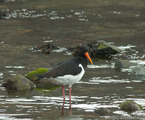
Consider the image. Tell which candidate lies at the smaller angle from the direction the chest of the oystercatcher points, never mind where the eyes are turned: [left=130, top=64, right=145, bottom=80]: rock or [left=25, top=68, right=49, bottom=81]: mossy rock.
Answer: the rock

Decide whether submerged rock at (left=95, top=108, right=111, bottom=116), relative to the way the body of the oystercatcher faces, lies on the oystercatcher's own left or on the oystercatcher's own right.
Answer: on the oystercatcher's own right

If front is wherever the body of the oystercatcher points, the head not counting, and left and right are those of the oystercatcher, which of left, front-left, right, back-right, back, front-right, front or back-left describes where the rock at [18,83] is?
back-left

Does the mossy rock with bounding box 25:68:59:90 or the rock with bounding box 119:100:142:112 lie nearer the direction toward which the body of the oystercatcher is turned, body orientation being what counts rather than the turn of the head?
the rock

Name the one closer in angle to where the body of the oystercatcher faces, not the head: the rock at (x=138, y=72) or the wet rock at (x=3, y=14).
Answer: the rock

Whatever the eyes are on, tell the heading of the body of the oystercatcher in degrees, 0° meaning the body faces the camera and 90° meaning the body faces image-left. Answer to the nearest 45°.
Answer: approximately 270°

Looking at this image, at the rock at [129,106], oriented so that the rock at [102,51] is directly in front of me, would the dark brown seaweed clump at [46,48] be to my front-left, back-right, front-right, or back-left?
front-left

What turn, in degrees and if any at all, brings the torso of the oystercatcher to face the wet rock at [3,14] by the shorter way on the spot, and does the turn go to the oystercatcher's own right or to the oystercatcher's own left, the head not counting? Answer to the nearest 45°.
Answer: approximately 90° to the oystercatcher's own left

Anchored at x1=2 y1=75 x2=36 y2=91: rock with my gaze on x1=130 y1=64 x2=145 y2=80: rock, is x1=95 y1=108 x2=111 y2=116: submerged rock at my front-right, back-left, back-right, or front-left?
front-right

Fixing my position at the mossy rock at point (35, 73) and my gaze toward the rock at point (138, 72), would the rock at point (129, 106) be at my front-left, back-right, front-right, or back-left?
front-right

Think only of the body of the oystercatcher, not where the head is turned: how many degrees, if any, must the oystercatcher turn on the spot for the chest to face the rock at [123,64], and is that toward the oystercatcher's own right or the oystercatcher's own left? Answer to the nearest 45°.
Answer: approximately 45° to the oystercatcher's own left

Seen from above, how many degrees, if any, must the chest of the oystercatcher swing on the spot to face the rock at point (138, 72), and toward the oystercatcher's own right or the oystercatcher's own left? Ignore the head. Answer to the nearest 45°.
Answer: approximately 45° to the oystercatcher's own left

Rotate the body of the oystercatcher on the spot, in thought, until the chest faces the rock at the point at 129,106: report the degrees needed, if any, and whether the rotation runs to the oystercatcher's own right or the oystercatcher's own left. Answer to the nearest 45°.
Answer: approximately 45° to the oystercatcher's own right
